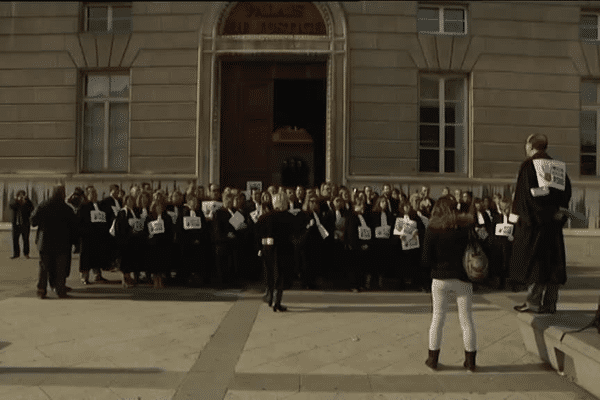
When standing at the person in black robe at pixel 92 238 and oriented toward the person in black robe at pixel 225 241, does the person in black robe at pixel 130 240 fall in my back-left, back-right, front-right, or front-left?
front-right

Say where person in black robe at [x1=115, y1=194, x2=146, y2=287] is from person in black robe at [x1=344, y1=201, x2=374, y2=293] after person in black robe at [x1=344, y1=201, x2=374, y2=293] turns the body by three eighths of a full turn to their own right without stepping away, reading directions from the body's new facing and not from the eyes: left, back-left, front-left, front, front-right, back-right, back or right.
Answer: front

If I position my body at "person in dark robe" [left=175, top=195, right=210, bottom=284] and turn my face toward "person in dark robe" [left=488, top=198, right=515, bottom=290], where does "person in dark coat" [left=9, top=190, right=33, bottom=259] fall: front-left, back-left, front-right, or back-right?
back-left

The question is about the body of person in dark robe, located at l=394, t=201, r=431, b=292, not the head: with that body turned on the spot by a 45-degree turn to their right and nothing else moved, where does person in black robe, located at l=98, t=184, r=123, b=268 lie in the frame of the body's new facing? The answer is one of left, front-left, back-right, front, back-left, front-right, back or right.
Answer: front

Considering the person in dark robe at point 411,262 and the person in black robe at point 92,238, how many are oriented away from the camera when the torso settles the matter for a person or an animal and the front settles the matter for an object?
0

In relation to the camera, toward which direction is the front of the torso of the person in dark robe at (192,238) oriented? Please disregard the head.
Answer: toward the camera

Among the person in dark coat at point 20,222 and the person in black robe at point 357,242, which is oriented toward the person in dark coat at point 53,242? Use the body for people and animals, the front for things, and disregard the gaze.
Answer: the person in dark coat at point 20,222

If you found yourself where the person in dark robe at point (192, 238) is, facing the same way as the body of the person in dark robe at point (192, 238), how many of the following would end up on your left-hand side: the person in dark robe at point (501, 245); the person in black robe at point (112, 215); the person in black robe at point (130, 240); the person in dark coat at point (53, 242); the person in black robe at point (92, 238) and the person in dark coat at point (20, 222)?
1

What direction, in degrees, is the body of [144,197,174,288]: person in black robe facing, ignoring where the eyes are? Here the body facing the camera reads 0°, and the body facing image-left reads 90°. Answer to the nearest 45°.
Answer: approximately 0°

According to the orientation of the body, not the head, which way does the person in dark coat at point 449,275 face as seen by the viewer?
away from the camera

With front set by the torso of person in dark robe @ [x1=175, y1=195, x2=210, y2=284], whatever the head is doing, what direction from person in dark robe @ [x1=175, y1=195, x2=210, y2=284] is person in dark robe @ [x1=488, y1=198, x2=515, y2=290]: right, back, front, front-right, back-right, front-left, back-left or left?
left

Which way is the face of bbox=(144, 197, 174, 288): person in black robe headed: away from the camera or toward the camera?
toward the camera

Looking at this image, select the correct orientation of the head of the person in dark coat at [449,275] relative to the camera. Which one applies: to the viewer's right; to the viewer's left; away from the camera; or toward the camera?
away from the camera

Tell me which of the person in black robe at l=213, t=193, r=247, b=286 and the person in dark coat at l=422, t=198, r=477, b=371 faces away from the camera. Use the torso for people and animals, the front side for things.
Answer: the person in dark coat

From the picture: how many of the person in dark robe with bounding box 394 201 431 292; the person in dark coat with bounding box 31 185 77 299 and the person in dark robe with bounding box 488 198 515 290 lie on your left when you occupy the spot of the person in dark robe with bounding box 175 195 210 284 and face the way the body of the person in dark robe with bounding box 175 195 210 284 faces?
2

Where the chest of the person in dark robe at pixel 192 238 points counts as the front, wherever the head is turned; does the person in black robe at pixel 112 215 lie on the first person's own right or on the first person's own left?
on the first person's own right
